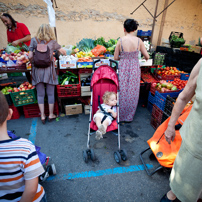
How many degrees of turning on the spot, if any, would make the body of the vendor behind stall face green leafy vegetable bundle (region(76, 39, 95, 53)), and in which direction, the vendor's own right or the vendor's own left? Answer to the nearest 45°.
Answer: approximately 135° to the vendor's own left

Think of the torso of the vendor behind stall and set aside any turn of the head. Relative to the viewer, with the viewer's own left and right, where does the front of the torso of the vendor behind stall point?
facing the viewer and to the left of the viewer

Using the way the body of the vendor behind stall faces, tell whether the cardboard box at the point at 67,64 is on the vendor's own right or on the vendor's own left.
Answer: on the vendor's own left

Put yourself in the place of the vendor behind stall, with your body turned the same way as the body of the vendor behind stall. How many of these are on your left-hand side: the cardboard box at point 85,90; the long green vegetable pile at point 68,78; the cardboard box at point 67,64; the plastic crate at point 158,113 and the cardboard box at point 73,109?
5

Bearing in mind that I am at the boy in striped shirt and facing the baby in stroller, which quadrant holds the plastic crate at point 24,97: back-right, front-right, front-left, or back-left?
front-left

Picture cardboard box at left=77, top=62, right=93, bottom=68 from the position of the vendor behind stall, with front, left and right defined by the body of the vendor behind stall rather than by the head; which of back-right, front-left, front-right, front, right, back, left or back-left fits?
left

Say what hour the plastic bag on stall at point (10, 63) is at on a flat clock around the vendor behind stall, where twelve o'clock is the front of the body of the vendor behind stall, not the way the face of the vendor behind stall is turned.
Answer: The plastic bag on stall is roughly at 11 o'clock from the vendor behind stall.

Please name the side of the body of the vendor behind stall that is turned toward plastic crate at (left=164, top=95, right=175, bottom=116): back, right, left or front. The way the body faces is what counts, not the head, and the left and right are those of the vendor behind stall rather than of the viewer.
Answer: left

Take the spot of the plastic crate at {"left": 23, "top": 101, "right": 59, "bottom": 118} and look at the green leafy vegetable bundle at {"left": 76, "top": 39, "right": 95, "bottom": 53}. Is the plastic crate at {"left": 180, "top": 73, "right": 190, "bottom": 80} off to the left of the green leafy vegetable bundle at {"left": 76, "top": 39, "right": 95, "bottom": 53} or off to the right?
right

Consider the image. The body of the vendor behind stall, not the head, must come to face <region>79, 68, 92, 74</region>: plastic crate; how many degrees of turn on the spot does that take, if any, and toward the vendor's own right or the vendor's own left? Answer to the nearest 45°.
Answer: approximately 90° to the vendor's own left

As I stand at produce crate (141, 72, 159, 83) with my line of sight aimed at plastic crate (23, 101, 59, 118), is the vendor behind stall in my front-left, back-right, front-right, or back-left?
front-right

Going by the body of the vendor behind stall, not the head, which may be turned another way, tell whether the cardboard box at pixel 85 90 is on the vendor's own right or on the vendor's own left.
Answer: on the vendor's own left

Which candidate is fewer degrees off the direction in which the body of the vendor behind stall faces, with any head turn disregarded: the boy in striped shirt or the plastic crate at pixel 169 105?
the boy in striped shirt

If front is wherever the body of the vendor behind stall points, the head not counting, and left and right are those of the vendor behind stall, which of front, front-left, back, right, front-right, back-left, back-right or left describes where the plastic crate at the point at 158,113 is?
left

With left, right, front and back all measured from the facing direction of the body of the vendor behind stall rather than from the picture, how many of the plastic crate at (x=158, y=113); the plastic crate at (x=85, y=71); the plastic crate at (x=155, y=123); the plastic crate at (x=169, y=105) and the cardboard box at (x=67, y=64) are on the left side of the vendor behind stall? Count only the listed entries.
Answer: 5

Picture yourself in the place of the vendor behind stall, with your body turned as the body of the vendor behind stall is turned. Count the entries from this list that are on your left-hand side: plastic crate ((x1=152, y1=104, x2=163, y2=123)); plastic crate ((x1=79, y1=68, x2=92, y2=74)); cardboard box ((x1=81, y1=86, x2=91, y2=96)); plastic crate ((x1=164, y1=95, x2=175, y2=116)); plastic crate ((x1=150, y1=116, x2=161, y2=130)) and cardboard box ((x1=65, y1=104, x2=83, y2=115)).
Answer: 6

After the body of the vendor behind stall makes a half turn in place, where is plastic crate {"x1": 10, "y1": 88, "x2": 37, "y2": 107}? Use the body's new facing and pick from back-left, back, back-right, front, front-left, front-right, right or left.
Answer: back-right

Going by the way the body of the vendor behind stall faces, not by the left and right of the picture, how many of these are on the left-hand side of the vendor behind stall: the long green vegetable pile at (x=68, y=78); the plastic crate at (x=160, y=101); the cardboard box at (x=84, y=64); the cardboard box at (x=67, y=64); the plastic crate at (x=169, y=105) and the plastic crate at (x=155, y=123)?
6

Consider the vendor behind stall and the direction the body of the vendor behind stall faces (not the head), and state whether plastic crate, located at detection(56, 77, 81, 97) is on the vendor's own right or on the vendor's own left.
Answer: on the vendor's own left

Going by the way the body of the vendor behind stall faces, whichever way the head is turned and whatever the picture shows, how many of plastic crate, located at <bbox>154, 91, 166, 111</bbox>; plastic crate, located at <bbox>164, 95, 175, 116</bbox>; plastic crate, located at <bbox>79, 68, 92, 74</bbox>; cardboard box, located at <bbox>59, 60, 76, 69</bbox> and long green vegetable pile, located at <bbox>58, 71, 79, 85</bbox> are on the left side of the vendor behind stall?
5

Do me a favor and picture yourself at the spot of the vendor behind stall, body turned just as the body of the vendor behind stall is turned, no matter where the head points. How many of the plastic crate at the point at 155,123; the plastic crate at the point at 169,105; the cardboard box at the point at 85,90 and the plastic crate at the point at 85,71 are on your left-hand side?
4
